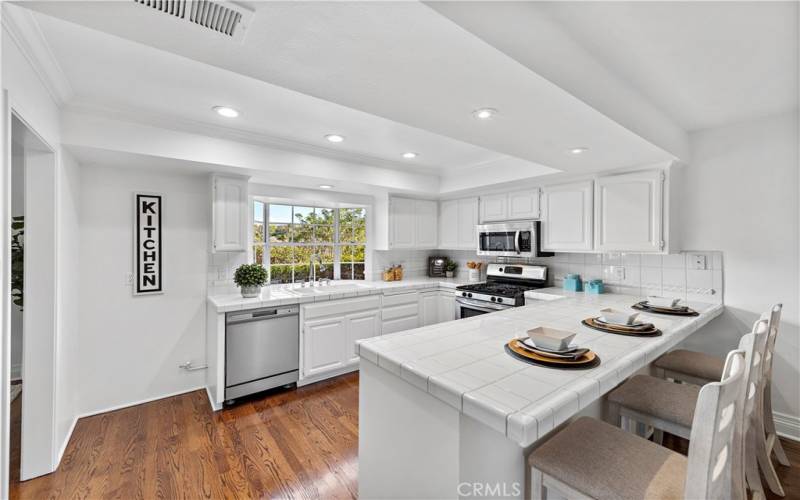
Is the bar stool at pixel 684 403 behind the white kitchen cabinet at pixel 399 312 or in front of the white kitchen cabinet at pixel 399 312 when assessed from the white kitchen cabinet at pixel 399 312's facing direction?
in front

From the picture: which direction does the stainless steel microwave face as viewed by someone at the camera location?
facing the viewer and to the left of the viewer

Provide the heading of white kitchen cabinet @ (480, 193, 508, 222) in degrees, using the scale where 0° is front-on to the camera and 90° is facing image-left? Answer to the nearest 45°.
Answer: approximately 45°

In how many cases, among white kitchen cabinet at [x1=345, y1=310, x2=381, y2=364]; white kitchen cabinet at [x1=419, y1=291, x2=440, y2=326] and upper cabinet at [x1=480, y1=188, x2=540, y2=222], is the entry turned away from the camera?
0

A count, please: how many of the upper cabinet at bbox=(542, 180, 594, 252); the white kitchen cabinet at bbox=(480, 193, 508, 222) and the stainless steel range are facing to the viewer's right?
0

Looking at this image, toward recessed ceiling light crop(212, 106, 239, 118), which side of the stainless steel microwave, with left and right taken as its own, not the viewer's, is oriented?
front

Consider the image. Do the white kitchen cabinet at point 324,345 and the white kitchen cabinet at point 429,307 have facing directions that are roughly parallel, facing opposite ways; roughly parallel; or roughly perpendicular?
roughly parallel

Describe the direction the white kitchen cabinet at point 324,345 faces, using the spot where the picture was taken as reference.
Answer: facing the viewer and to the right of the viewer

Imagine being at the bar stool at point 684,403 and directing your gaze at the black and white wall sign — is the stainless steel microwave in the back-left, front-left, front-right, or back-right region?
front-right
